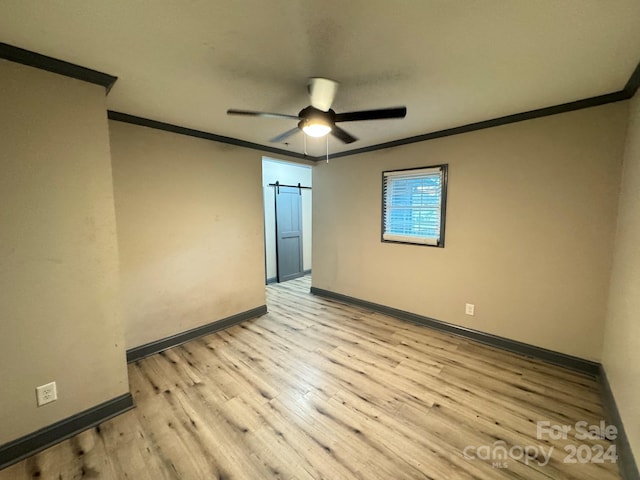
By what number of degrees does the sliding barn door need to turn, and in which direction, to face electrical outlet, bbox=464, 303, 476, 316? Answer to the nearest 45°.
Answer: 0° — it already faces it

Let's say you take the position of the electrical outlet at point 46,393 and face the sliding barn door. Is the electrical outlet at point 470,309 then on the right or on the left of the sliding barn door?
right

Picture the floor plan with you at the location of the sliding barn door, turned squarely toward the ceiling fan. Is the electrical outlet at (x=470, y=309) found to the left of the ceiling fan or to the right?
left

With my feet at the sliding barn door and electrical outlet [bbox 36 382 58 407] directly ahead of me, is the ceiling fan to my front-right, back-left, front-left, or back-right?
front-left

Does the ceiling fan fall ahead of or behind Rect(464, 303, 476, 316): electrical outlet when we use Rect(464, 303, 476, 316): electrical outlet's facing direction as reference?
ahead

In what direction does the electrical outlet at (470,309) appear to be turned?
toward the camera

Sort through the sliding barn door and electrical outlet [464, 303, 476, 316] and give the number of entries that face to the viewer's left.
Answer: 0

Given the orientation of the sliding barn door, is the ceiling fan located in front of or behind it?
in front

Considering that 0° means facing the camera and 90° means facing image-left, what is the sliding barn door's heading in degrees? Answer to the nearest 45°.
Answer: approximately 315°

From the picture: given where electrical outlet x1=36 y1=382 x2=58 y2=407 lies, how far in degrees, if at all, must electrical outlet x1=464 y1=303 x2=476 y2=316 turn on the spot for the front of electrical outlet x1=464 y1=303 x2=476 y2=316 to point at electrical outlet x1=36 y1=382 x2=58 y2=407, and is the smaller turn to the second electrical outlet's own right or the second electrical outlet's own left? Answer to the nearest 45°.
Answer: approximately 45° to the second electrical outlet's own right

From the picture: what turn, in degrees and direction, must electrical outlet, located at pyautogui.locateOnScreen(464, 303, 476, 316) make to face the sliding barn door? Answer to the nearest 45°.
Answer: approximately 90° to its right

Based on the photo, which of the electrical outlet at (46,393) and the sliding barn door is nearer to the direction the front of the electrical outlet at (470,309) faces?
the electrical outlet
